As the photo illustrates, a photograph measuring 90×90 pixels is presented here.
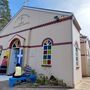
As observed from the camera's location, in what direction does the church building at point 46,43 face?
facing the viewer and to the left of the viewer

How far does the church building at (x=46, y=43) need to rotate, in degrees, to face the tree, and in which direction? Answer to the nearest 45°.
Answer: approximately 90° to its right

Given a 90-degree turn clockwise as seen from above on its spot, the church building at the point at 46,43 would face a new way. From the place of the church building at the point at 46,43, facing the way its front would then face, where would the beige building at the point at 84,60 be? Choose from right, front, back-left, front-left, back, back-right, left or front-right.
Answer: right
